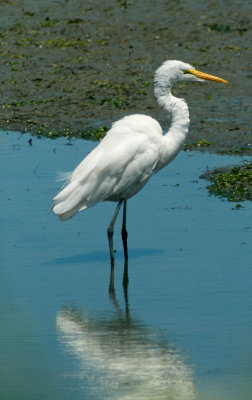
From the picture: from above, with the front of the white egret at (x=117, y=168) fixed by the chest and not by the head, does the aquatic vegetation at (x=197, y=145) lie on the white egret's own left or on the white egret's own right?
on the white egret's own left

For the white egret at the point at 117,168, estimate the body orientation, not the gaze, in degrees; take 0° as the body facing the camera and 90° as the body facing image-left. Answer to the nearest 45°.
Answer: approximately 270°
